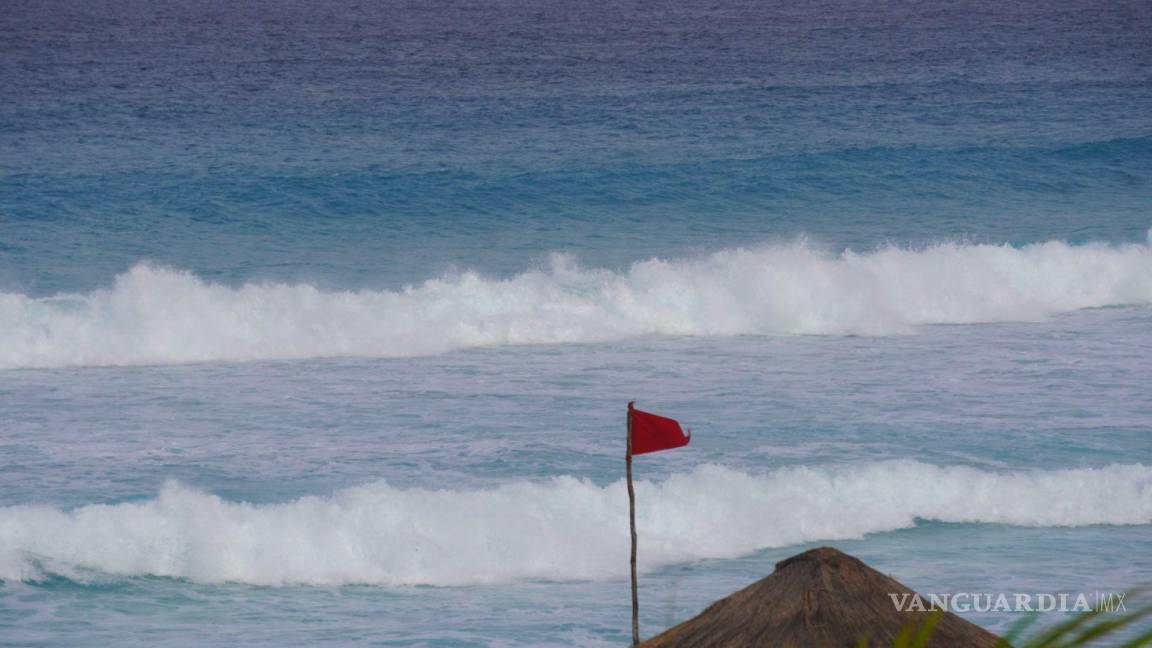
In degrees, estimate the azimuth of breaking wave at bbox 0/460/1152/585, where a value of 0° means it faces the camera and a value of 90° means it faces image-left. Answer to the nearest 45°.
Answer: approximately 0°

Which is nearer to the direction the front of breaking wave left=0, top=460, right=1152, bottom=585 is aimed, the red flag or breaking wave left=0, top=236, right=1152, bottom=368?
the red flag

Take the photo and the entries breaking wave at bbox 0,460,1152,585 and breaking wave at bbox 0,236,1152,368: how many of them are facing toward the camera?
2

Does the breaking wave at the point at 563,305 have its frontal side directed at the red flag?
yes

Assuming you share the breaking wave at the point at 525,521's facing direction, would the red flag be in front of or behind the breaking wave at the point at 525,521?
in front

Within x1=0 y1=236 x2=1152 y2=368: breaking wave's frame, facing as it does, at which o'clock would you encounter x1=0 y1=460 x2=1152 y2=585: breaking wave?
x1=0 y1=460 x2=1152 y2=585: breaking wave is roughly at 12 o'clock from x1=0 y1=236 x2=1152 y2=368: breaking wave.

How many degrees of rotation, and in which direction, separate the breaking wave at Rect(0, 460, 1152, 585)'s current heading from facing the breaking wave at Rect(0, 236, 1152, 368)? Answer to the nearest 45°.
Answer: approximately 180°
